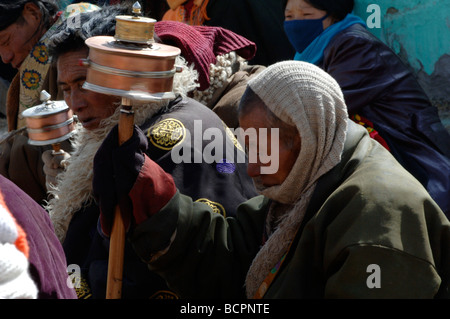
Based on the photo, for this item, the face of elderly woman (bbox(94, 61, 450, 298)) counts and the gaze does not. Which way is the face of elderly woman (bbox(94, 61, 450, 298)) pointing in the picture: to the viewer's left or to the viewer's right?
to the viewer's left

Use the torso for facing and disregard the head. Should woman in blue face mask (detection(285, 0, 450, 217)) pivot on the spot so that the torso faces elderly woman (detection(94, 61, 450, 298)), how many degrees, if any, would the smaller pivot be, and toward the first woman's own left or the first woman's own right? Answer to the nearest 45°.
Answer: approximately 45° to the first woman's own left

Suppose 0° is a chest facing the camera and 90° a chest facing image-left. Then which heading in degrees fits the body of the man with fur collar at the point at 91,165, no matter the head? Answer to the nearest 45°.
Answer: approximately 45°

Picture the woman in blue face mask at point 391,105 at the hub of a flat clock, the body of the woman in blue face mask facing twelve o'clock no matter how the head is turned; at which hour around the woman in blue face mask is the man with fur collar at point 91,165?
The man with fur collar is roughly at 12 o'clock from the woman in blue face mask.

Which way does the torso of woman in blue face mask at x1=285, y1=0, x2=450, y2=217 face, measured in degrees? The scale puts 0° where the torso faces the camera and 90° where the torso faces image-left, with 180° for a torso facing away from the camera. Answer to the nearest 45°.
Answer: approximately 45°
